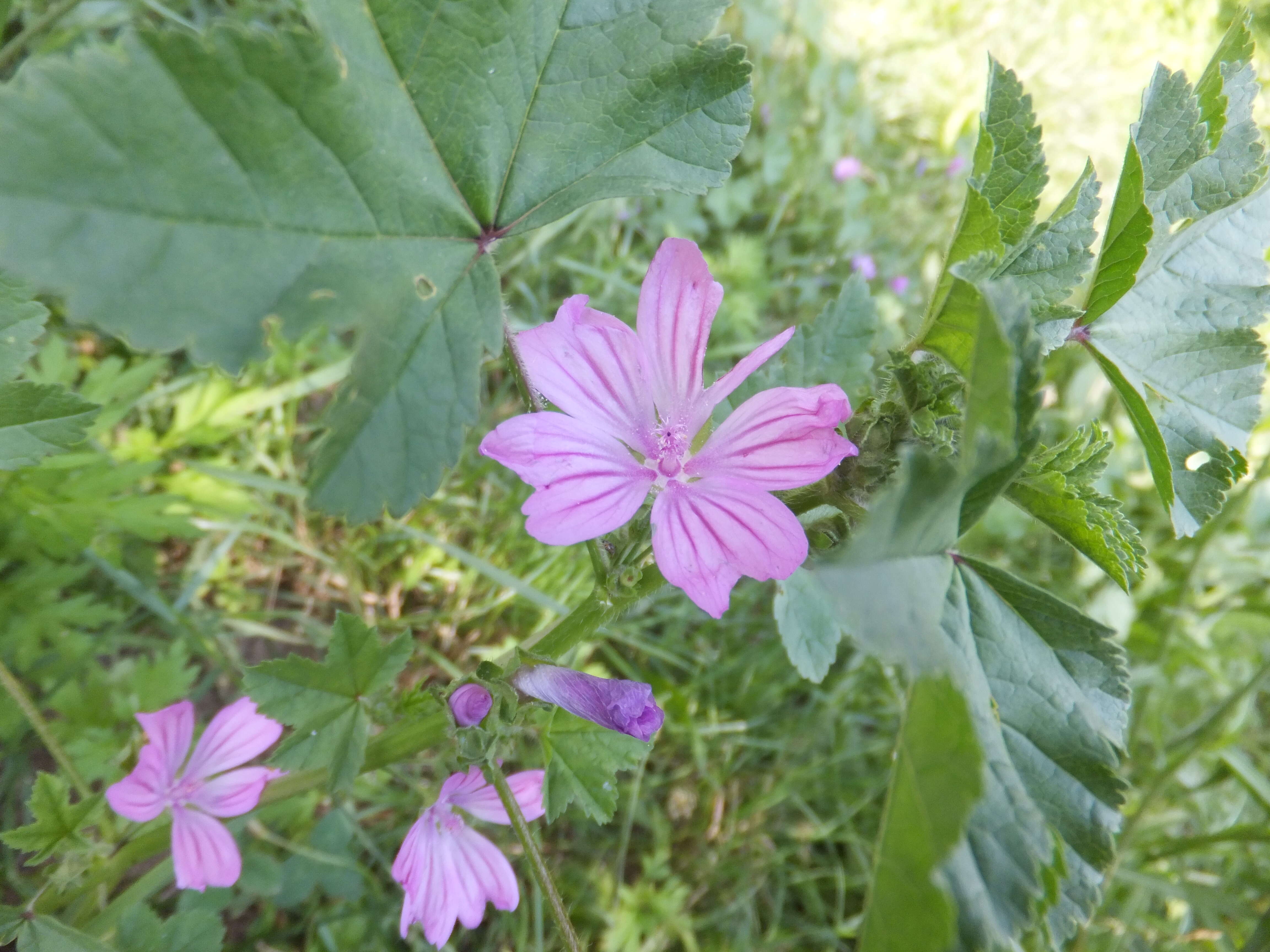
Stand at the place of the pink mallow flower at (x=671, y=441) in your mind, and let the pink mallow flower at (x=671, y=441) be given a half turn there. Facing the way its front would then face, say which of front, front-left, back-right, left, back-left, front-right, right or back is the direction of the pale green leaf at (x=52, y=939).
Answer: left

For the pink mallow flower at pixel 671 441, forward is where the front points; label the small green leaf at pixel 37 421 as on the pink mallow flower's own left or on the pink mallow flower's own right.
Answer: on the pink mallow flower's own right

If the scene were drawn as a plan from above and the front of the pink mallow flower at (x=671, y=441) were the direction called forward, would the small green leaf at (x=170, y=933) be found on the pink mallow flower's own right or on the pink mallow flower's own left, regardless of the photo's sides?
on the pink mallow flower's own right

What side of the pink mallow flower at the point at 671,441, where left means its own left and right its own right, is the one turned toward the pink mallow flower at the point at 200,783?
right

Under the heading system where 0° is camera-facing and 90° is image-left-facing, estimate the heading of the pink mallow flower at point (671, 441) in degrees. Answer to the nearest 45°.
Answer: approximately 0°
